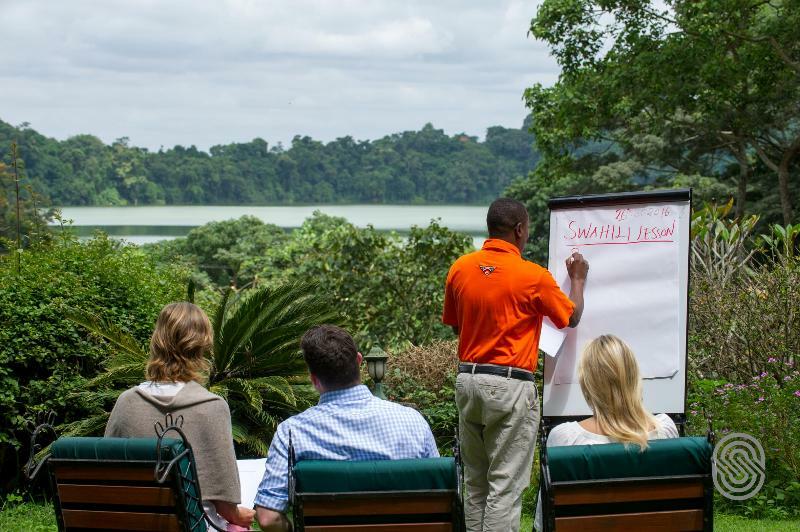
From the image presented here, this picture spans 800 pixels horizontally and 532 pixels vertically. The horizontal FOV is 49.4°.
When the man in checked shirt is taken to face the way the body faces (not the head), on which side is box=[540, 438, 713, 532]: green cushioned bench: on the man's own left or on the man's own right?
on the man's own right

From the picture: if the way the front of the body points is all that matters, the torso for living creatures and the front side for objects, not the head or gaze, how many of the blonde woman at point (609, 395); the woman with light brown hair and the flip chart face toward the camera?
1

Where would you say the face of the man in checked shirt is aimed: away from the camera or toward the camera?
away from the camera

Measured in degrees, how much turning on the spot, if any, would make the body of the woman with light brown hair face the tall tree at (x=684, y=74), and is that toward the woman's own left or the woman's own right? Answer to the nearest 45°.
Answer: approximately 45° to the woman's own right

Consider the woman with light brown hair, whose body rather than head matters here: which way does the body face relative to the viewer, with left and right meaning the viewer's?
facing away from the viewer

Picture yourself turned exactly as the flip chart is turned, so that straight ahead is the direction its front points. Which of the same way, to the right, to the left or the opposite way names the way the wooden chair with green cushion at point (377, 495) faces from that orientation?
the opposite way

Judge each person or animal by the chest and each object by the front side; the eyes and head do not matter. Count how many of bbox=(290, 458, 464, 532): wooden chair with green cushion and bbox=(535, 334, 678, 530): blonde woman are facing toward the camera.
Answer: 0

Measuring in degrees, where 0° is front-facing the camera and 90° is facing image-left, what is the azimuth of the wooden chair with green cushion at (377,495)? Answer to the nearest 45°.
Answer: approximately 180°

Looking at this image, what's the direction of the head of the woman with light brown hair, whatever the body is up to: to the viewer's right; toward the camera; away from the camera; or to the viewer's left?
away from the camera

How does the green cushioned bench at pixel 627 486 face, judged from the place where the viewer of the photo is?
facing away from the viewer

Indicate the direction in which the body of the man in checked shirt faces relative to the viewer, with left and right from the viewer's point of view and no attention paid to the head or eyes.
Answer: facing away from the viewer

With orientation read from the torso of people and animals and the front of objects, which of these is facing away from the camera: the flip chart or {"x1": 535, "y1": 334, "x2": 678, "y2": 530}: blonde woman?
the blonde woman

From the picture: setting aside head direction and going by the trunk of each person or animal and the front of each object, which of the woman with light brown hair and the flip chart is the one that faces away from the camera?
the woman with light brown hair

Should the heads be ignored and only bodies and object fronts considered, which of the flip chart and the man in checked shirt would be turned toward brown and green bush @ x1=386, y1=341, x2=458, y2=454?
the man in checked shirt

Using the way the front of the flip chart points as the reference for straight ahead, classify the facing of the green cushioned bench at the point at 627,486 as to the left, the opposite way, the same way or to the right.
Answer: the opposite way

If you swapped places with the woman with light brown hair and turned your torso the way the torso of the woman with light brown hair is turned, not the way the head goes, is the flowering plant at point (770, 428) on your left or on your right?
on your right

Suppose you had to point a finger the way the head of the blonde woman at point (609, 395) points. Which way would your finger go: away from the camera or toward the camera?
away from the camera
